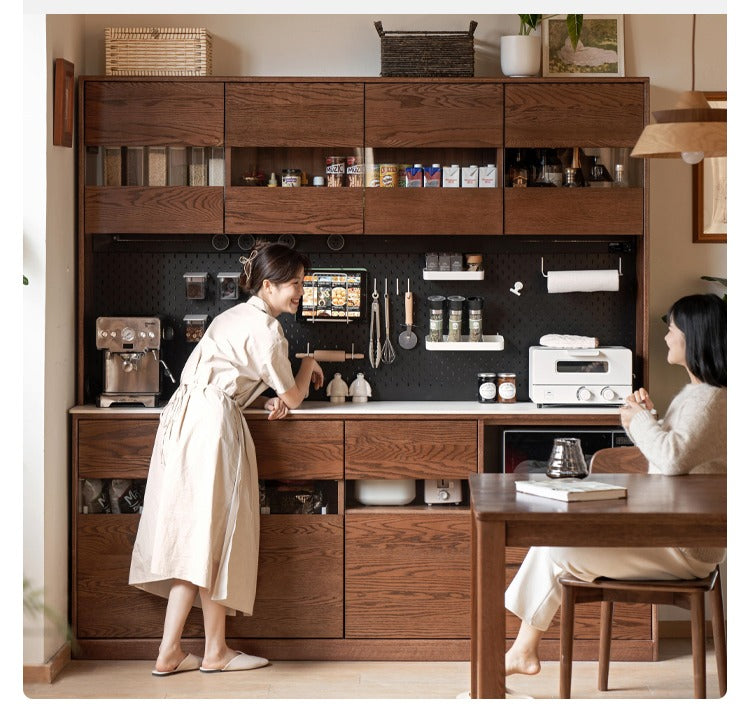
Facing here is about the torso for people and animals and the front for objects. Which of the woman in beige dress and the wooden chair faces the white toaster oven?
the woman in beige dress

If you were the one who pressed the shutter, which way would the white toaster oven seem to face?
facing the viewer

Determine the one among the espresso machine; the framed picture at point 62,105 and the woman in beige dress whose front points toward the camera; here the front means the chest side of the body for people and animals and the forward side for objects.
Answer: the espresso machine

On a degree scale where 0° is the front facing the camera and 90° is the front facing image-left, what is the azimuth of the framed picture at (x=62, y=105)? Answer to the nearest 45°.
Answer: approximately 270°

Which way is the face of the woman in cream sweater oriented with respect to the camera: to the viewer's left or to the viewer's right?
to the viewer's left

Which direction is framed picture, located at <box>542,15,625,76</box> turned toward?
toward the camera

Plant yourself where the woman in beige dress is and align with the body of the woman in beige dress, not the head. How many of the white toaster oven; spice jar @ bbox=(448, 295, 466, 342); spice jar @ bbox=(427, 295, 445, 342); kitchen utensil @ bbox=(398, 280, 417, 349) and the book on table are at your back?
0

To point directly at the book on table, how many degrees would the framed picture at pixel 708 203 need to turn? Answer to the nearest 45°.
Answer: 0° — it already faces it

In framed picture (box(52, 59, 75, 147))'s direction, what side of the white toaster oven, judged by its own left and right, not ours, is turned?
right

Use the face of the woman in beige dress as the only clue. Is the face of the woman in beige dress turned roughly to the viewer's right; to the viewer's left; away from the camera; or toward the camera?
to the viewer's right

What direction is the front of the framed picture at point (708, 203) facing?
toward the camera

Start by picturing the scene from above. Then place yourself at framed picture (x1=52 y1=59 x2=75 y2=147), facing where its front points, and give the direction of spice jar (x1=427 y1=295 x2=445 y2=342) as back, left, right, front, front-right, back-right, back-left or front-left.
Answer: front

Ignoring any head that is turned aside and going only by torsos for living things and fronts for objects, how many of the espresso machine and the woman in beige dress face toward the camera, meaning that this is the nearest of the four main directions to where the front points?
1

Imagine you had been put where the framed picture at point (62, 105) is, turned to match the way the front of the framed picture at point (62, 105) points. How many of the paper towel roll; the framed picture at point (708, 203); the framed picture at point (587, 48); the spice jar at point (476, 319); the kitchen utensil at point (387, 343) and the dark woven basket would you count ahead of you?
6

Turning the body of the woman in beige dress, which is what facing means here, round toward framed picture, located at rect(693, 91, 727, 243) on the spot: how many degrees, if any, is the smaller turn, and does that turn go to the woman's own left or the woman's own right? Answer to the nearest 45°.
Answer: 0° — they already face it

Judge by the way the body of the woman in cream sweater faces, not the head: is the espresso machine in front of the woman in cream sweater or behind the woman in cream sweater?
in front

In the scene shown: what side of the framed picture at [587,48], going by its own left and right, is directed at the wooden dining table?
front

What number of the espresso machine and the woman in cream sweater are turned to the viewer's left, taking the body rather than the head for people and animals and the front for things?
1
